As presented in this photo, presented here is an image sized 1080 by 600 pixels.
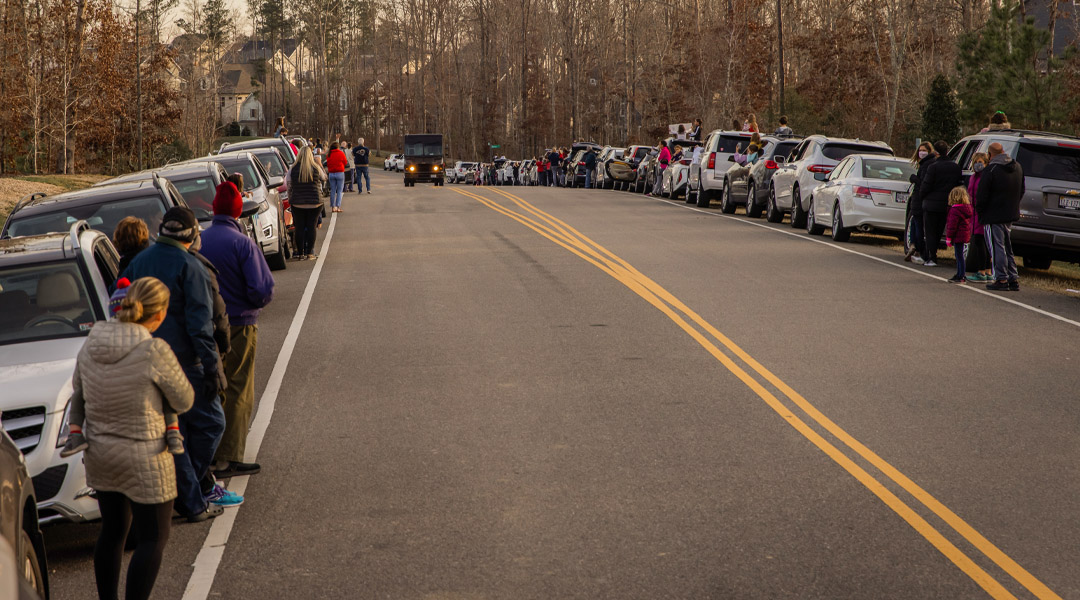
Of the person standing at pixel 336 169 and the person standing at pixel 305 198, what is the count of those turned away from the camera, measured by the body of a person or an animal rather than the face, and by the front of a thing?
2

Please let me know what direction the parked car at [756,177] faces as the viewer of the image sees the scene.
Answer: facing away from the viewer and to the left of the viewer

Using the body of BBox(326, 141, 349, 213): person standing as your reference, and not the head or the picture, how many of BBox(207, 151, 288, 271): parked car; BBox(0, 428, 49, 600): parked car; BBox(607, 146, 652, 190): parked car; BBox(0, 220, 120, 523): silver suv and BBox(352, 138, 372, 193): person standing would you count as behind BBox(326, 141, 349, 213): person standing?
3

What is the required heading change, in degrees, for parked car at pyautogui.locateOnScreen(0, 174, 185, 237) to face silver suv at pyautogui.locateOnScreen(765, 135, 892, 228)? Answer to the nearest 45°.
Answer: approximately 180°

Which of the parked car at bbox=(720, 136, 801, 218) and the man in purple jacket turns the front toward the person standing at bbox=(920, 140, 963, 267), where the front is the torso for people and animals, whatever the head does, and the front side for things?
the man in purple jacket

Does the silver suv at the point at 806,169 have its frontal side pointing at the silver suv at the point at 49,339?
no

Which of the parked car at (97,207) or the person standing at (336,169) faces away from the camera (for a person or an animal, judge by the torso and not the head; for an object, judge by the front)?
the person standing

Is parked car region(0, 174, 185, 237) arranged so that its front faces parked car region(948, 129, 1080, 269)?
no

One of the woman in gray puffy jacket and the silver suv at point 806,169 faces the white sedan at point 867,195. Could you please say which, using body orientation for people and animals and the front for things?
the woman in gray puffy jacket

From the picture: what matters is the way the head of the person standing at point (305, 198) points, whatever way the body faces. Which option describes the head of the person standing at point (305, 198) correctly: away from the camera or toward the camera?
away from the camera

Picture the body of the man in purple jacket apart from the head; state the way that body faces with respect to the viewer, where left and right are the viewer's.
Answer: facing away from the viewer and to the right of the viewer

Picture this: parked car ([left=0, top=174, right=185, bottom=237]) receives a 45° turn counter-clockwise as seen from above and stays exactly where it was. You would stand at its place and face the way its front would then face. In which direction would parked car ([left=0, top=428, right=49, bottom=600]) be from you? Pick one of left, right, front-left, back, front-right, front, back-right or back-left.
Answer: front

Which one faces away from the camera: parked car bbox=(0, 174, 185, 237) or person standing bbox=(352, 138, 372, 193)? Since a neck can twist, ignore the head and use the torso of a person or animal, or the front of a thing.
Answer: the person standing

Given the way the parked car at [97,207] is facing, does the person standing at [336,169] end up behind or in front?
behind

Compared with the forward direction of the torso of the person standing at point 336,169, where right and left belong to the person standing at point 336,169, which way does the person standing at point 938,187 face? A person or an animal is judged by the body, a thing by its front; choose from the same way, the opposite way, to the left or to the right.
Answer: the same way

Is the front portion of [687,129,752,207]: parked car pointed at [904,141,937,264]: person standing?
no

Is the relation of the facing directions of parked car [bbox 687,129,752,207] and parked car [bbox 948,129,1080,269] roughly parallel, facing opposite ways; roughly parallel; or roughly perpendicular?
roughly parallel

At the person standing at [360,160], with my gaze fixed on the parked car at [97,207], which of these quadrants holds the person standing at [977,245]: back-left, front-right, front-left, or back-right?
front-left
